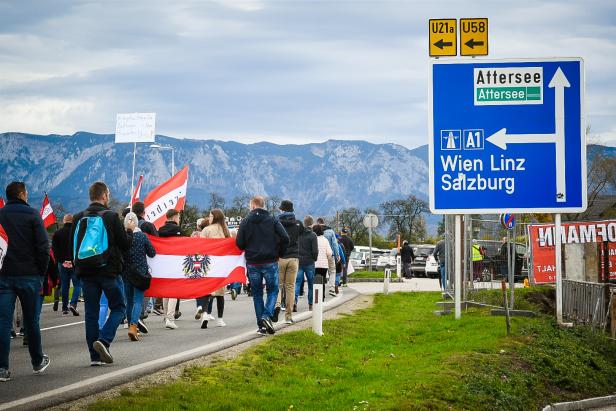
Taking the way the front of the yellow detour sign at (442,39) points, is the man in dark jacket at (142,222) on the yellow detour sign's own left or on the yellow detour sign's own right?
on the yellow detour sign's own right

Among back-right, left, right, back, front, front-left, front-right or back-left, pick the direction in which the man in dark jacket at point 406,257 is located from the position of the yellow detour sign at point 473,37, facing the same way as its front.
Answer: back

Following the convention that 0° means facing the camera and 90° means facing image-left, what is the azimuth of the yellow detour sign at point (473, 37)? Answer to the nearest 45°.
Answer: approximately 0°

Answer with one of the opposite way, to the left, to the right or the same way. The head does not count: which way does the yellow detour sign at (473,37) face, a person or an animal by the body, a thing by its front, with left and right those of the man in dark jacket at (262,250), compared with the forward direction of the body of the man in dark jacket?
the opposite way

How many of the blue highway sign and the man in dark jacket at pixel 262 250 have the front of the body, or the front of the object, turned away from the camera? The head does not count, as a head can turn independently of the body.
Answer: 1

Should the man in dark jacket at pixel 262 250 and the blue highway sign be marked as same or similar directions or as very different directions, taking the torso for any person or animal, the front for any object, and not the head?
very different directions

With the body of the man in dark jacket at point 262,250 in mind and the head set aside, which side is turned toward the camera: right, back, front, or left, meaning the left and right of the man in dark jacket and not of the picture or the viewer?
back

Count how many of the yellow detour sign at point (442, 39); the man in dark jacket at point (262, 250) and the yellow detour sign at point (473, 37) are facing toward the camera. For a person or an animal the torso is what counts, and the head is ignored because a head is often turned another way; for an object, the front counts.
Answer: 2
